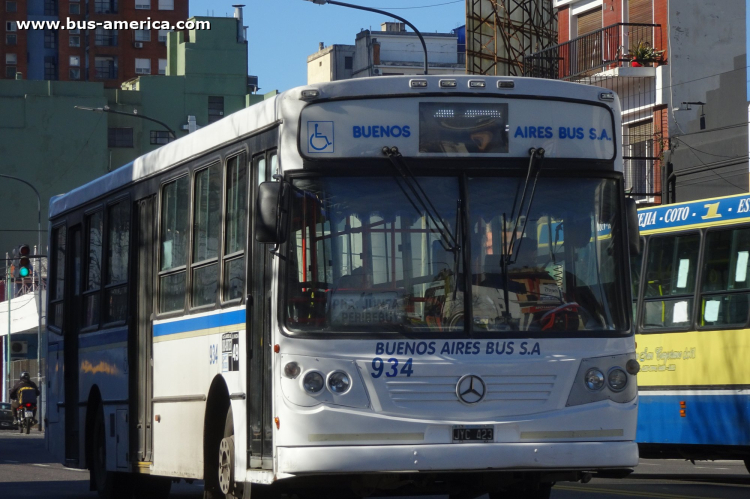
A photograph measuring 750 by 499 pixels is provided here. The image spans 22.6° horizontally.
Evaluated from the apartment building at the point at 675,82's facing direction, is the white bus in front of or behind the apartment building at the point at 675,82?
in front

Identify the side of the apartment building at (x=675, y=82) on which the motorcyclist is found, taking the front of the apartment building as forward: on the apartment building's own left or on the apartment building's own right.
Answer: on the apartment building's own right

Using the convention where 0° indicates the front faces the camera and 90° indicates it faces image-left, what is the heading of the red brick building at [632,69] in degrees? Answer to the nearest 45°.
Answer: approximately 45°
